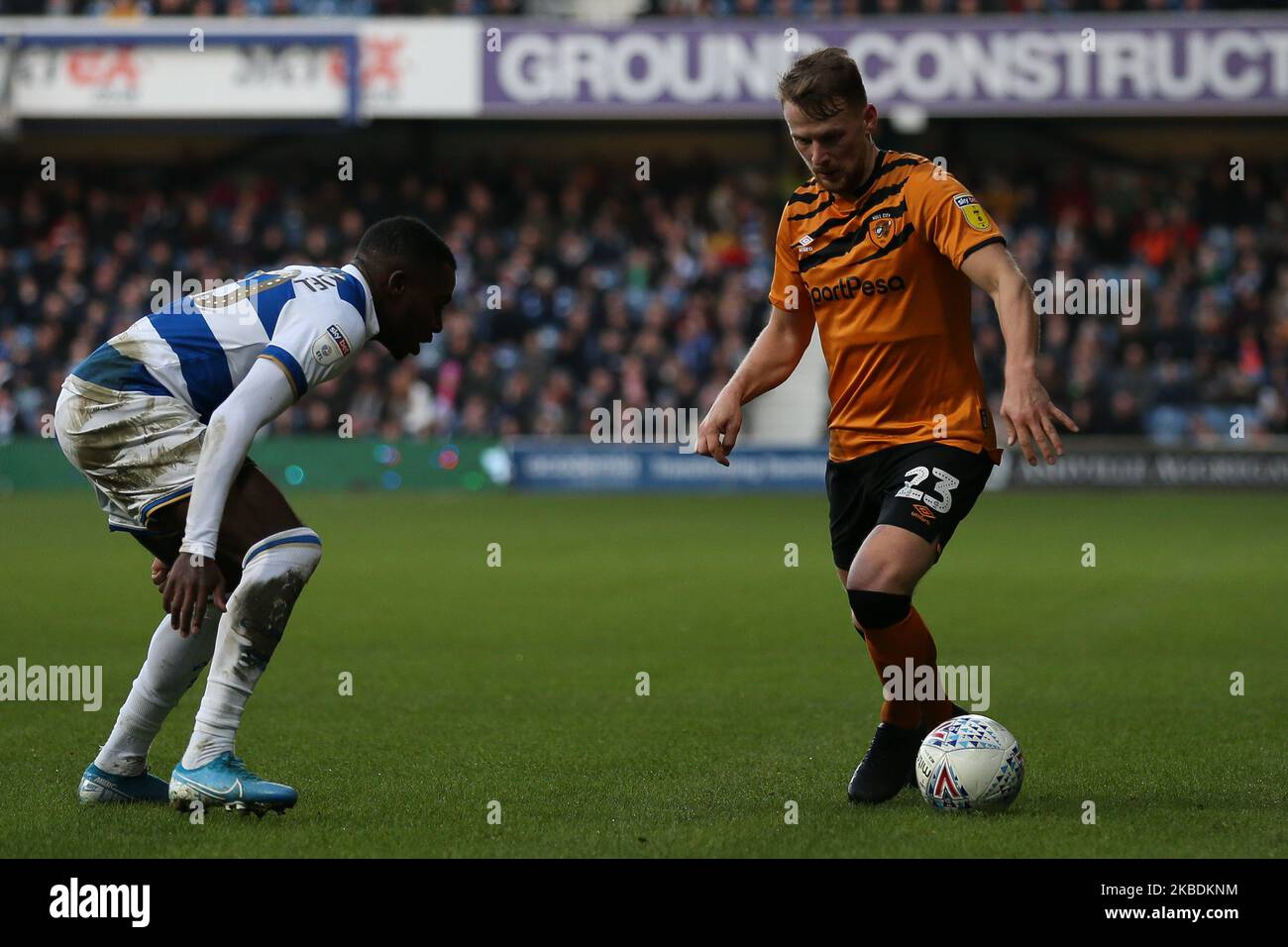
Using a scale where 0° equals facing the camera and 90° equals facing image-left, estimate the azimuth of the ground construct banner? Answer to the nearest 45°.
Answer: approximately 0°

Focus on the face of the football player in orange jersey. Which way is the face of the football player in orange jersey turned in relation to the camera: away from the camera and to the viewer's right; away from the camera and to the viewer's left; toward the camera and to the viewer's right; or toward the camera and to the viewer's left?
toward the camera and to the viewer's left

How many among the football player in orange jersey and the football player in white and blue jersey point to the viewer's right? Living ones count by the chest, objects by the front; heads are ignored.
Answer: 1

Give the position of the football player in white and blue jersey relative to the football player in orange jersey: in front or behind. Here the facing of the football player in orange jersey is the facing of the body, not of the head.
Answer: in front

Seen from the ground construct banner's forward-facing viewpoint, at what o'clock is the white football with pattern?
The white football with pattern is roughly at 12 o'clock from the ground construct banner.

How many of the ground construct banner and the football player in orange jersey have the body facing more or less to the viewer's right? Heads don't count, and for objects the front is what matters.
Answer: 0

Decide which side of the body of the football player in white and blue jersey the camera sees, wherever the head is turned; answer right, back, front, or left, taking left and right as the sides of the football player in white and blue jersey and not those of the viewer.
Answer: right

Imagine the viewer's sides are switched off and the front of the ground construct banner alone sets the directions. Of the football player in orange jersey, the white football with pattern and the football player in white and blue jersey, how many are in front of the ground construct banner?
3

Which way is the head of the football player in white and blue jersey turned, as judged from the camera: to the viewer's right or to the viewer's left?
to the viewer's right

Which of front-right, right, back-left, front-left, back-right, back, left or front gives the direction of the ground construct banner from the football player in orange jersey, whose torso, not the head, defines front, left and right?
back-right

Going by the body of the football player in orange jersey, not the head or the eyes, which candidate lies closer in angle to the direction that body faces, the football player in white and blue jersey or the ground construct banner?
the football player in white and blue jersey

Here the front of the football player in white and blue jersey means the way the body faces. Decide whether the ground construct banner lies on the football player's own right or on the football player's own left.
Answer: on the football player's own left

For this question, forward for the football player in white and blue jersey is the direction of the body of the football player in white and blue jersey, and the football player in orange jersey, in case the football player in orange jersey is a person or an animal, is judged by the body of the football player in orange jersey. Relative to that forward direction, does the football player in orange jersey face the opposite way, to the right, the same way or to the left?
the opposite way

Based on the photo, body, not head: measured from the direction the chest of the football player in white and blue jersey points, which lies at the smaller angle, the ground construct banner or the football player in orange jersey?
the football player in orange jersey

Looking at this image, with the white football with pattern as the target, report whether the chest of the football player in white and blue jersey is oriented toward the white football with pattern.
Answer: yes

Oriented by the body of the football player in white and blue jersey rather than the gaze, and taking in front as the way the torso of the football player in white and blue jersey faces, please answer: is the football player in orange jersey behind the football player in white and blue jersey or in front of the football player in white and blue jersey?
in front
